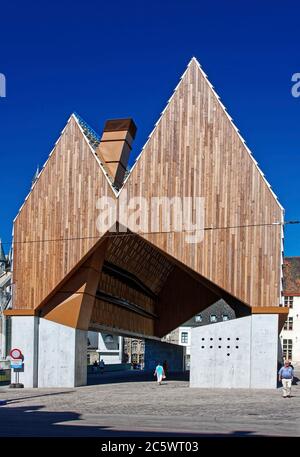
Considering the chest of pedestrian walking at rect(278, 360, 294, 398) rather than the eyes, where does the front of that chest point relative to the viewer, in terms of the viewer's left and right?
facing the viewer
